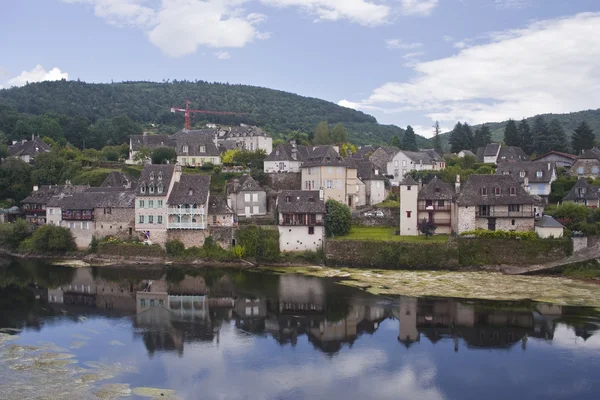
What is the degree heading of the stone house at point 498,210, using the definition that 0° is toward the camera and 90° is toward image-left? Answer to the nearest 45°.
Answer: approximately 0°
